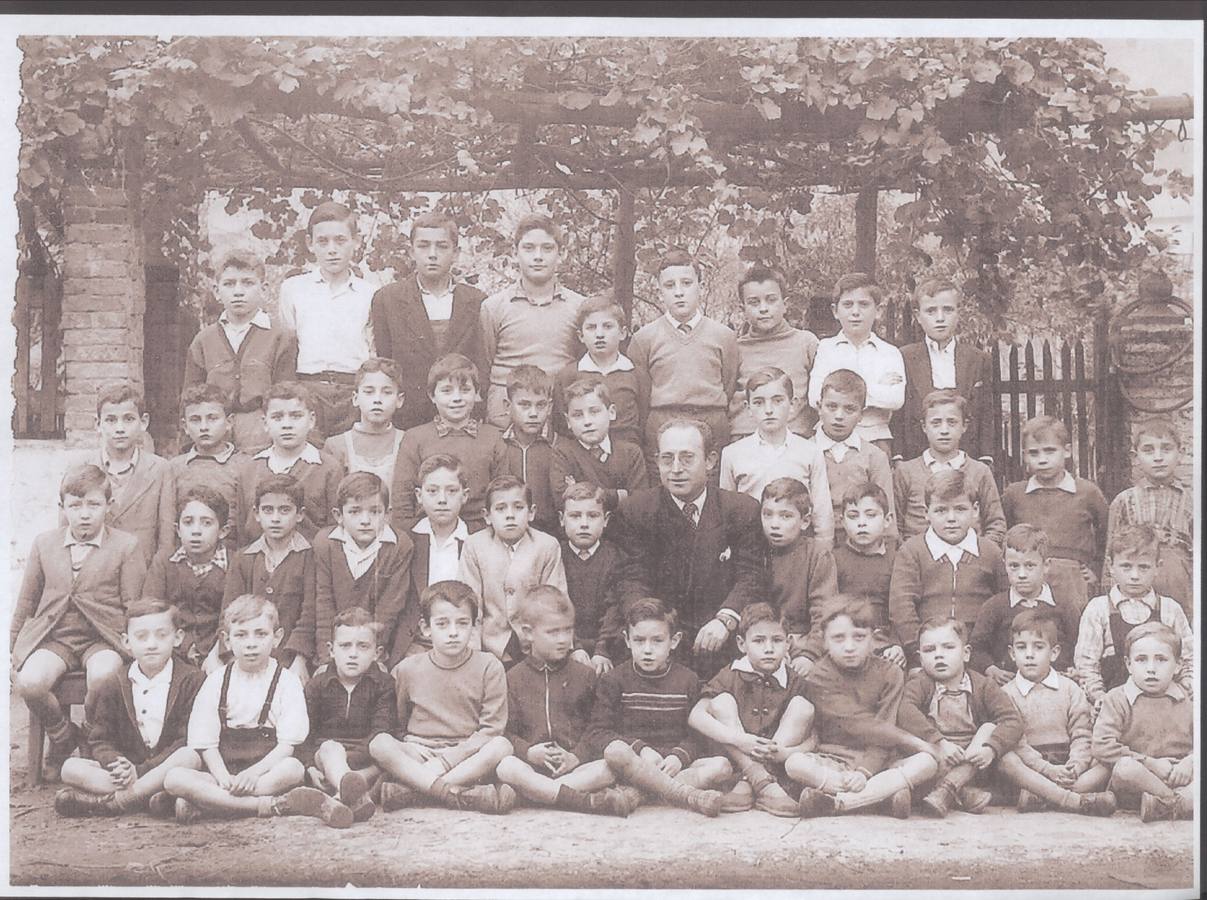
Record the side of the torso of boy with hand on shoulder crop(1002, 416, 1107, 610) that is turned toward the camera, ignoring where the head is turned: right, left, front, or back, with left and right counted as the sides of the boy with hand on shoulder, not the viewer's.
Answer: front

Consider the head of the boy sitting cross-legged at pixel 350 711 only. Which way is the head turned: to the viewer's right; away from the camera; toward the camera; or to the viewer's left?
toward the camera

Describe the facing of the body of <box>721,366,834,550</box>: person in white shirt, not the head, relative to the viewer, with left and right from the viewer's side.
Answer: facing the viewer

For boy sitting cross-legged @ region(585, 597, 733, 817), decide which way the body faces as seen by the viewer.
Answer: toward the camera

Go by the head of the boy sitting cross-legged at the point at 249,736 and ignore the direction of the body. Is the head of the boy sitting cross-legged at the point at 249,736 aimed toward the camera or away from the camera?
toward the camera

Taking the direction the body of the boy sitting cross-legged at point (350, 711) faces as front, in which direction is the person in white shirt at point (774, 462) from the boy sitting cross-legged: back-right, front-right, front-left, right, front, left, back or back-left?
left

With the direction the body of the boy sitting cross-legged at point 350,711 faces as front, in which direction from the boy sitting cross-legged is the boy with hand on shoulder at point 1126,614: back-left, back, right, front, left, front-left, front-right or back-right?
left

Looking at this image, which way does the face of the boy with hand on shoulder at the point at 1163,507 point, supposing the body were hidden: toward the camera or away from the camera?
toward the camera
